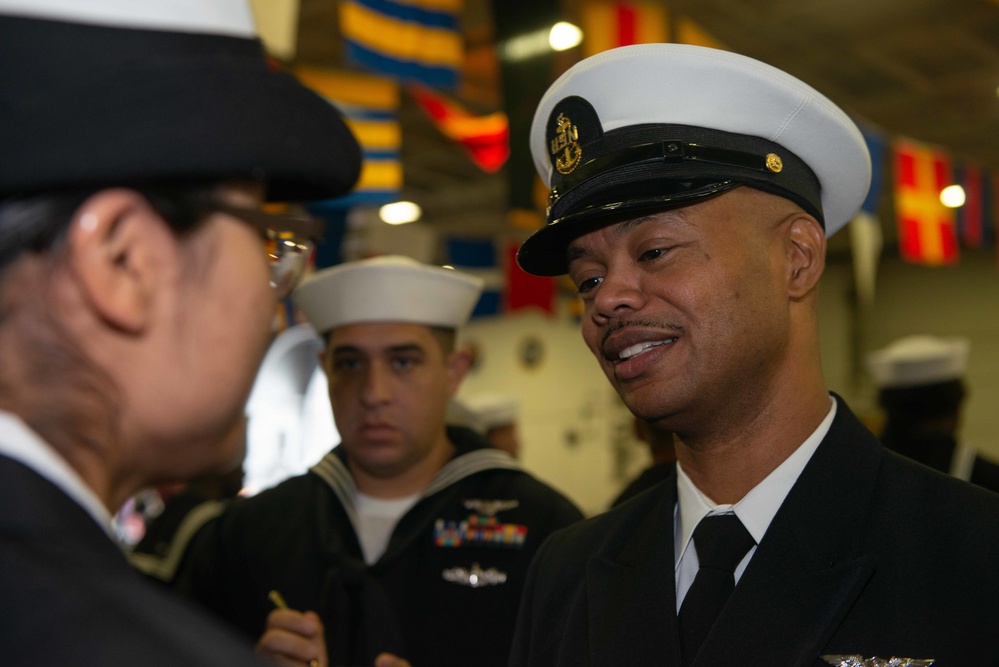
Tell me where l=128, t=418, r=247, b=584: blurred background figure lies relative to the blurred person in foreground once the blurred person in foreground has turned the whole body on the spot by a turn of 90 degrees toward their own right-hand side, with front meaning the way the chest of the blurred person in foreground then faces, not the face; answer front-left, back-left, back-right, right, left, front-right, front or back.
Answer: back-left

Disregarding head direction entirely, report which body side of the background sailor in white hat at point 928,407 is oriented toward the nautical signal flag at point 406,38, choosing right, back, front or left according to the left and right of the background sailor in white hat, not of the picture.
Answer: left

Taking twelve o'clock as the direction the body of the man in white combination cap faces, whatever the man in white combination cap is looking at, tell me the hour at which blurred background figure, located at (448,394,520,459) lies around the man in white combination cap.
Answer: The blurred background figure is roughly at 4 o'clock from the man in white combination cap.

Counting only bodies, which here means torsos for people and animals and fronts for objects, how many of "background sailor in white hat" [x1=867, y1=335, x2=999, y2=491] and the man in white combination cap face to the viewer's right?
0

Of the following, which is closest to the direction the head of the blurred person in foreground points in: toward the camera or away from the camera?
away from the camera

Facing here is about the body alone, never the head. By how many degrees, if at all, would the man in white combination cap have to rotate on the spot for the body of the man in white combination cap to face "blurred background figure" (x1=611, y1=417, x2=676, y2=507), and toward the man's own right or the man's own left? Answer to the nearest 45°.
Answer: approximately 135° to the man's own right

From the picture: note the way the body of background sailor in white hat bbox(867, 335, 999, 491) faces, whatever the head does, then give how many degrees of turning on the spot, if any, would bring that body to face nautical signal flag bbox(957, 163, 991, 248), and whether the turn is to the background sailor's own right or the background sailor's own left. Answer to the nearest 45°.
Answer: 0° — they already face it

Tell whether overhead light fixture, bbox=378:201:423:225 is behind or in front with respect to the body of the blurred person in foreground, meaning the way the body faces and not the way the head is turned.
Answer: in front

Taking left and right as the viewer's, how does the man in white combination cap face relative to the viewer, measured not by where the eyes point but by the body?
facing the viewer and to the left of the viewer

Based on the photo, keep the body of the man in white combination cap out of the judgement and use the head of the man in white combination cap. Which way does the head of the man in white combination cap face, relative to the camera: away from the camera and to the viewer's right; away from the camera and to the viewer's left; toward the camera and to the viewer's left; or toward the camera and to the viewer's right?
toward the camera and to the viewer's left
